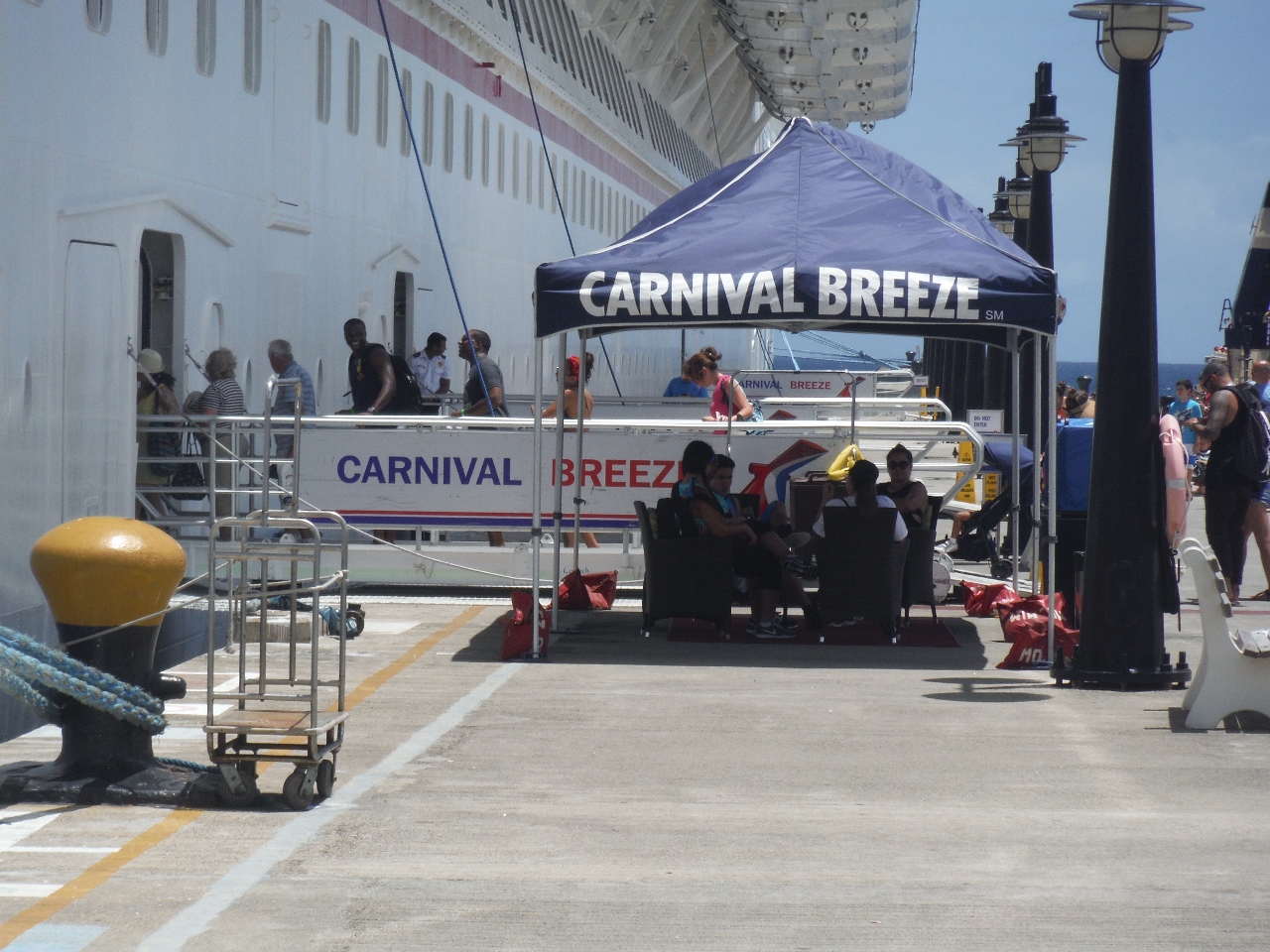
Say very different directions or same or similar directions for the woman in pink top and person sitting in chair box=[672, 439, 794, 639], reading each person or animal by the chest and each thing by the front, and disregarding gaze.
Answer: very different directions

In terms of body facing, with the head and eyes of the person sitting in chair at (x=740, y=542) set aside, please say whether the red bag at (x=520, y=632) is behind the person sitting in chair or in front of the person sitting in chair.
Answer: behind

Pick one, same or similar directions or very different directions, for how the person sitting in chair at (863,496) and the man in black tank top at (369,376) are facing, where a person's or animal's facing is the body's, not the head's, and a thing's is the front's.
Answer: very different directions

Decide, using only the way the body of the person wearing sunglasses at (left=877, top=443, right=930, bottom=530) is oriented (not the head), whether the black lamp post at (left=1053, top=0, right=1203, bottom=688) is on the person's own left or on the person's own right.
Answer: on the person's own left

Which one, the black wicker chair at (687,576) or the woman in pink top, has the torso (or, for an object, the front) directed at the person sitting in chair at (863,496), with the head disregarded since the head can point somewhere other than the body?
the black wicker chair

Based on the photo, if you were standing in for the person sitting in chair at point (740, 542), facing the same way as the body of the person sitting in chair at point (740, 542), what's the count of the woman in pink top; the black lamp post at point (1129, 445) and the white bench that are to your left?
1

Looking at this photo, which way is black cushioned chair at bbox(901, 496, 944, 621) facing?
to the viewer's left

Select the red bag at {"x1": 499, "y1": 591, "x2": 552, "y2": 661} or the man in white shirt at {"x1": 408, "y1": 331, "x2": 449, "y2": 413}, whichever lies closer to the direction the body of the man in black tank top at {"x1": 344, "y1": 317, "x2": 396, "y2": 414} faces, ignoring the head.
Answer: the red bag

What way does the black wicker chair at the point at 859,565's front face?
away from the camera

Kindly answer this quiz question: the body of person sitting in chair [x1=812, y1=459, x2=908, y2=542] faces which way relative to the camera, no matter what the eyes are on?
away from the camera
